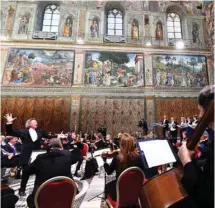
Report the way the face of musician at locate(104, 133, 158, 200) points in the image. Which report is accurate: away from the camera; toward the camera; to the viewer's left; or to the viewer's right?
away from the camera

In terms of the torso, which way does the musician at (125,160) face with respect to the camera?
away from the camera

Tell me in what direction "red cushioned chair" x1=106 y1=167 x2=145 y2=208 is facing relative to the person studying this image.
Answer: facing away from the viewer and to the left of the viewer

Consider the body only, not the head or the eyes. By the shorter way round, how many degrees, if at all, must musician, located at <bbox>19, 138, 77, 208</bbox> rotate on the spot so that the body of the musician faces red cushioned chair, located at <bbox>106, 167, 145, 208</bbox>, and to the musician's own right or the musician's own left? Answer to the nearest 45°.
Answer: approximately 90° to the musician's own right

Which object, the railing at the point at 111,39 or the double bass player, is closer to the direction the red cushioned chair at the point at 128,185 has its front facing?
the railing

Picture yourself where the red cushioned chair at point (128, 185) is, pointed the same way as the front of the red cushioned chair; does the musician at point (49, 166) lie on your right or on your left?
on your left
